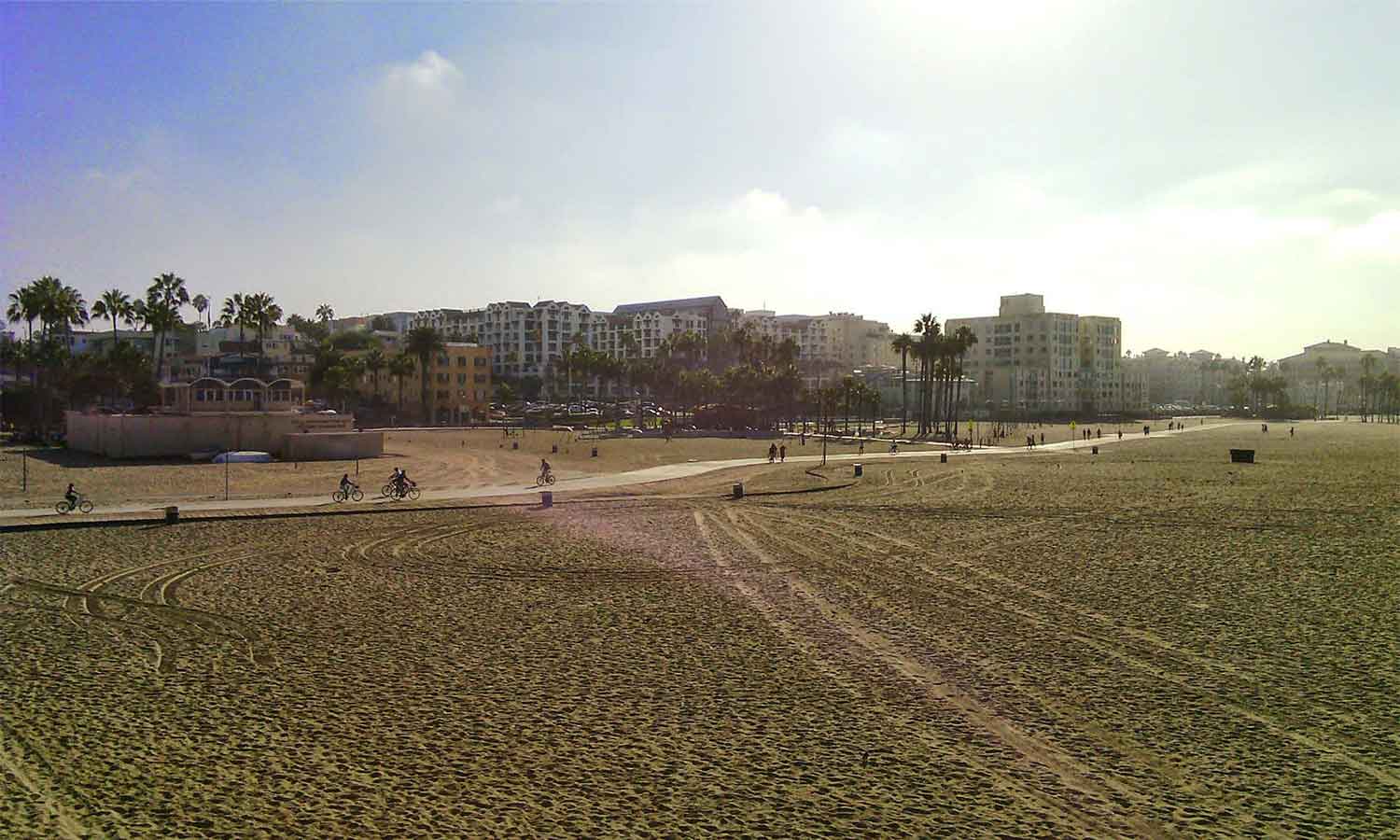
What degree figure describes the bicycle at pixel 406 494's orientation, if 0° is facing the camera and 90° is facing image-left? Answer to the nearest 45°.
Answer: approximately 270°

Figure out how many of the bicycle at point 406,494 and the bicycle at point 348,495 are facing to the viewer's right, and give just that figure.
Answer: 2

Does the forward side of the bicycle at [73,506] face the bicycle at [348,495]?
yes

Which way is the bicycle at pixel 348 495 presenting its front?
to the viewer's right
